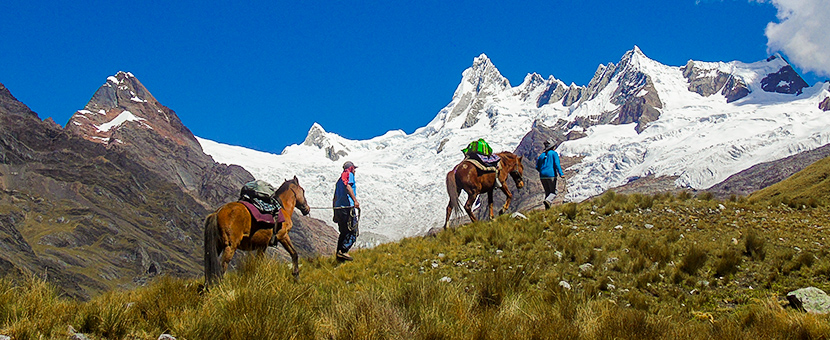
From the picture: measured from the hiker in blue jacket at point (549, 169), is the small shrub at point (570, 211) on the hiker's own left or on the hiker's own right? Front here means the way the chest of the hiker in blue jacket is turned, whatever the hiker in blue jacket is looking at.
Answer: on the hiker's own right

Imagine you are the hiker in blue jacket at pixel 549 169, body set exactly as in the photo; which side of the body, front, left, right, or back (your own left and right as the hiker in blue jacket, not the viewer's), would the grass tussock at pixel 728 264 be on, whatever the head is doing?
right

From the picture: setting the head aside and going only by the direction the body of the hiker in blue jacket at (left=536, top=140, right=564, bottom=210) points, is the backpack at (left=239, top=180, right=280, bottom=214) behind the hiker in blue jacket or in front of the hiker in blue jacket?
behind

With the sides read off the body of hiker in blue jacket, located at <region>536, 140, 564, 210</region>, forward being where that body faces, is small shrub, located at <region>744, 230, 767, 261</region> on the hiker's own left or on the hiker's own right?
on the hiker's own right

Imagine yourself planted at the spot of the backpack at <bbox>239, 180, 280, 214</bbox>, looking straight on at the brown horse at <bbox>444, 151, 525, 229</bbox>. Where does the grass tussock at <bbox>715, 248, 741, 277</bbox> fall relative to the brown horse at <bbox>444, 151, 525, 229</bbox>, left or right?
right

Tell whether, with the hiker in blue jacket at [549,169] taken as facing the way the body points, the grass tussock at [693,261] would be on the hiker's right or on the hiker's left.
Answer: on the hiker's right

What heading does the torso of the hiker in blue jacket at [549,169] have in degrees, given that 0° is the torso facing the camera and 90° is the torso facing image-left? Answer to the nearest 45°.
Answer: approximately 225°

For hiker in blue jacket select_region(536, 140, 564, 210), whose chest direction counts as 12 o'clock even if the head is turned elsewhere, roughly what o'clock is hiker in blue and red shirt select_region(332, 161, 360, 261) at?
hiker in blue and red shirt select_region(332, 161, 360, 261) is roughly at 6 o'clock from hiker in blue jacket select_region(536, 140, 564, 210).

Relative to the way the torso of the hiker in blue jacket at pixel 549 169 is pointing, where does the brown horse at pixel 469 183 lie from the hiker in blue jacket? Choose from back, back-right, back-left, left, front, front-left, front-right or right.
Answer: back

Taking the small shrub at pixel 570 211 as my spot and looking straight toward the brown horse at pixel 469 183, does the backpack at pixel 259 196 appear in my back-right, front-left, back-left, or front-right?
front-left
